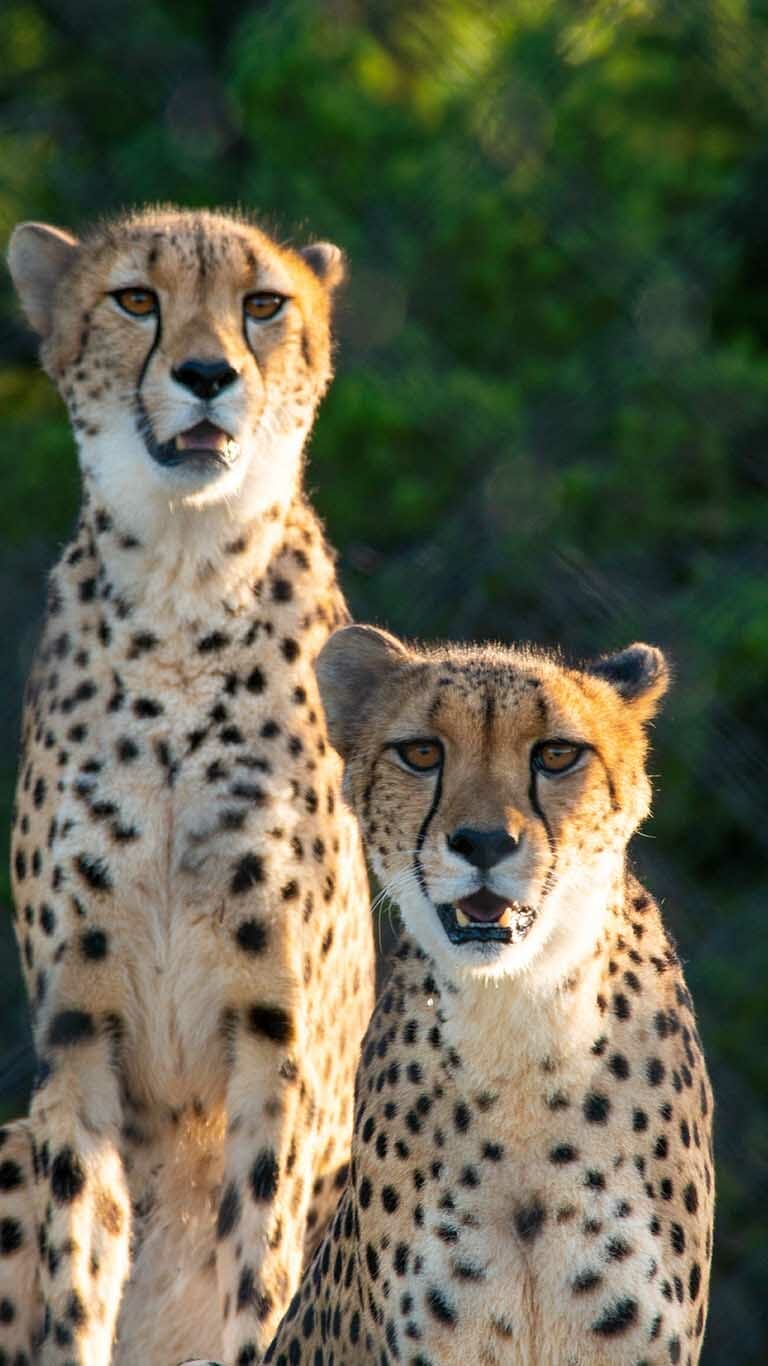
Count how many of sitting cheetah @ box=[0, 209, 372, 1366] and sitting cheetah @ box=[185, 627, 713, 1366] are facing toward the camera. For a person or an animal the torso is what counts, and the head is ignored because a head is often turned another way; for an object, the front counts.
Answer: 2

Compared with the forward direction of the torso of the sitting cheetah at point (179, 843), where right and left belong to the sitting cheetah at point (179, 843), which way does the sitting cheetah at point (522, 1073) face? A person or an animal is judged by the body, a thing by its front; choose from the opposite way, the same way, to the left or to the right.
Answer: the same way

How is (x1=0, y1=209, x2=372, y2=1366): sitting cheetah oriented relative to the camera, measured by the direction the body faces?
toward the camera

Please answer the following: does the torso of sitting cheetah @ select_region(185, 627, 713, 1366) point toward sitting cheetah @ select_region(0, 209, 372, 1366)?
no

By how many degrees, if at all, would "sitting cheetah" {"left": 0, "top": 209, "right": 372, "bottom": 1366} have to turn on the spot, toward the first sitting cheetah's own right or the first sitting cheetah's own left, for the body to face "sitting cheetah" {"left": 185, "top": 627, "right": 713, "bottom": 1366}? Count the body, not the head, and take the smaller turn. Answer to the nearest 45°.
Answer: approximately 45° to the first sitting cheetah's own left
